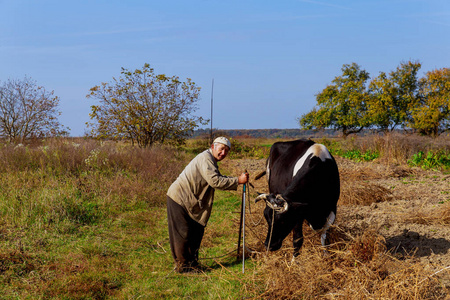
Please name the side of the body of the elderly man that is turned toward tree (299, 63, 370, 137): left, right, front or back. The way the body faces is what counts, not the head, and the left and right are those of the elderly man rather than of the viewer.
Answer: left

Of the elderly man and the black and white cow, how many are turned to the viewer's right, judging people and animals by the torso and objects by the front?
1

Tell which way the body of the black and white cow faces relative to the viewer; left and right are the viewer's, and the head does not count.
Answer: facing the viewer and to the left of the viewer

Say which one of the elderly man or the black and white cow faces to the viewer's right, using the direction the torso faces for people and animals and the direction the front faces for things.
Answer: the elderly man

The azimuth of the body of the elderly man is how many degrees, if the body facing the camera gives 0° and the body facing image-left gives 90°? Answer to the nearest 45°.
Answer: approximately 270°

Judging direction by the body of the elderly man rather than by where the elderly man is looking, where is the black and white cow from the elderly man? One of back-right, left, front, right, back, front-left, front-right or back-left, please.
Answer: front

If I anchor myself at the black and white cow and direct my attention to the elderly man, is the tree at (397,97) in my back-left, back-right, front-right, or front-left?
back-right

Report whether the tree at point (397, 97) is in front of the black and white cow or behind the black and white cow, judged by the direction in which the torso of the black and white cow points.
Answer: behind

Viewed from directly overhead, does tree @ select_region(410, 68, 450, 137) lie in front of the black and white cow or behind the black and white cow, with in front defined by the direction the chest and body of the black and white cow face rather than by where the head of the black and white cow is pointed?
behind
